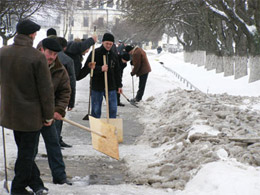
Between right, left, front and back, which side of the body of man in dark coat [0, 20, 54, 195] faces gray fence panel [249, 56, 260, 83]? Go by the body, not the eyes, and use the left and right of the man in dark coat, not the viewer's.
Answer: front

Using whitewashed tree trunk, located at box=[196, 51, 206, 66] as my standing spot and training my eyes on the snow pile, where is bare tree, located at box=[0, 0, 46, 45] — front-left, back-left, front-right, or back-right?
front-right

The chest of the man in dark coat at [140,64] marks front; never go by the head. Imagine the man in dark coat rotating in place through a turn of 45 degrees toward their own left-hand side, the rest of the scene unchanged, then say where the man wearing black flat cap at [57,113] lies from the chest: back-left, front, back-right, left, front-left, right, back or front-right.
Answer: front-left

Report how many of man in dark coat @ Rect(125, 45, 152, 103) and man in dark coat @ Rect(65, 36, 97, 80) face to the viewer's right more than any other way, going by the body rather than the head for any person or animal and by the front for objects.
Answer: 1

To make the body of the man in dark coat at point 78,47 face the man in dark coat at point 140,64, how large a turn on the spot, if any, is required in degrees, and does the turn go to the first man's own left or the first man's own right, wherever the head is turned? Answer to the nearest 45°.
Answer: approximately 90° to the first man's own left

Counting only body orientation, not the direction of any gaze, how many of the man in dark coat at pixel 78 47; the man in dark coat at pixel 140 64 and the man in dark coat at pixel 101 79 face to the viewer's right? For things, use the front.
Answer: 1

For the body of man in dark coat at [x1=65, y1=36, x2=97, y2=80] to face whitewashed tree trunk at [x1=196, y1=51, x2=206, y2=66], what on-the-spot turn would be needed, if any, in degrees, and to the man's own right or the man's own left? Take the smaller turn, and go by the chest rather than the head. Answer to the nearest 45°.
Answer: approximately 90° to the man's own left

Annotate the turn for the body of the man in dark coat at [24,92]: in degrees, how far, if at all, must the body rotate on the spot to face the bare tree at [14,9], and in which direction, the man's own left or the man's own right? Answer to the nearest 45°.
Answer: approximately 45° to the man's own left

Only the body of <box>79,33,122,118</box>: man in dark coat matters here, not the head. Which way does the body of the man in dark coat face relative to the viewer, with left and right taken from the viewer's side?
facing the viewer
